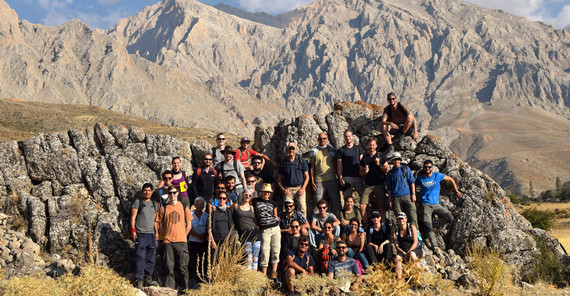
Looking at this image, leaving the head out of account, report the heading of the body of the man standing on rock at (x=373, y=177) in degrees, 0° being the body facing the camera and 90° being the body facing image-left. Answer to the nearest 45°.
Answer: approximately 0°

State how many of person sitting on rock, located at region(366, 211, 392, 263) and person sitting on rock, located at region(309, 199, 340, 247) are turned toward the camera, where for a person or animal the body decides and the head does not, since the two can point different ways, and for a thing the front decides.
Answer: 2

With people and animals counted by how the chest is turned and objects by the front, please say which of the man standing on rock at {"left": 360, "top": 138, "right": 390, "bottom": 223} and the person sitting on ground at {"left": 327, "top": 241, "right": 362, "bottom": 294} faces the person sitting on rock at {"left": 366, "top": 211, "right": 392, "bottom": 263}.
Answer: the man standing on rock

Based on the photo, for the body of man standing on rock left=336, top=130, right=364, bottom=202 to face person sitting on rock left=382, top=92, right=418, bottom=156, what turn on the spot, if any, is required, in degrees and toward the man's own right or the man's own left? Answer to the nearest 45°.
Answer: approximately 135° to the man's own left

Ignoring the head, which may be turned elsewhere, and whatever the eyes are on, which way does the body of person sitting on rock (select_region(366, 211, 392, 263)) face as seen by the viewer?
toward the camera

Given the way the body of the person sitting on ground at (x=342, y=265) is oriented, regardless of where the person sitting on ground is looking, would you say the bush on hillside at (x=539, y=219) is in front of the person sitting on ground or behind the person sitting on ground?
behind

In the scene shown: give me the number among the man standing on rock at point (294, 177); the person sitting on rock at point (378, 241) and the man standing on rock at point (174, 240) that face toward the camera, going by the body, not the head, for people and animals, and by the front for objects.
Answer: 3

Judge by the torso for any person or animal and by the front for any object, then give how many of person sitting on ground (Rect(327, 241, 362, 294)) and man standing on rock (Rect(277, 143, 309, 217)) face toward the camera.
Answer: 2

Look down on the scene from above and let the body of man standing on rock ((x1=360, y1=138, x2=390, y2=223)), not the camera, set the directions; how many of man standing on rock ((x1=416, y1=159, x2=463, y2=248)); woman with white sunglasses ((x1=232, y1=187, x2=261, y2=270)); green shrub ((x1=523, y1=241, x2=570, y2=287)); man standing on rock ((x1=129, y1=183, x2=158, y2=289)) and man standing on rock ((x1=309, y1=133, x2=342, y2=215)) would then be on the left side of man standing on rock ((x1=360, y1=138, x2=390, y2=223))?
2

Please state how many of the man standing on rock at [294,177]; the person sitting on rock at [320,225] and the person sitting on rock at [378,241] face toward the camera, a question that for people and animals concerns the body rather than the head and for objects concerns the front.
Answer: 3

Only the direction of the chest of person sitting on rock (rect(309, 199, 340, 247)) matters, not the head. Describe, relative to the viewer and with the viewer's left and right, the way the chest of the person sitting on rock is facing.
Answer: facing the viewer

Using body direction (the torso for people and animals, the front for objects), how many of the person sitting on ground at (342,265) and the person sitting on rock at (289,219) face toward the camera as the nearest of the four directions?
2

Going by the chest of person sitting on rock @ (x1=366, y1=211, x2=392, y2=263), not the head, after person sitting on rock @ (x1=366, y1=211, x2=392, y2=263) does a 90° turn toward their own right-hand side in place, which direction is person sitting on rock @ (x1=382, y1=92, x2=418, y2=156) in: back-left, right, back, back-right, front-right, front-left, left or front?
right
